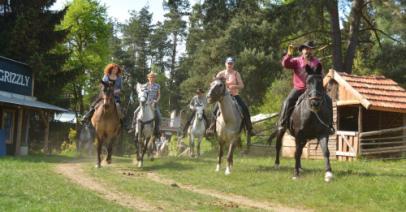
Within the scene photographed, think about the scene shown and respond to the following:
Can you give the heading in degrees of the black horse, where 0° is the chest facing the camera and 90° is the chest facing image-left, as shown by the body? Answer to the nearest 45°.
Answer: approximately 0°

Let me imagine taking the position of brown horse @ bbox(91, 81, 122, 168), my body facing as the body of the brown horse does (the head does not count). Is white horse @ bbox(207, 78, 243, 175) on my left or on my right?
on my left

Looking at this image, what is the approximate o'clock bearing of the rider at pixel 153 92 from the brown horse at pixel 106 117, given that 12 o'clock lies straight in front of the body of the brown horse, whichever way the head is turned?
The rider is roughly at 8 o'clock from the brown horse.

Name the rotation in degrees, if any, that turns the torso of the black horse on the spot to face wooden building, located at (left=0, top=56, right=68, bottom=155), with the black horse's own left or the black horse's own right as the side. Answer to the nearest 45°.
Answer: approximately 135° to the black horse's own right

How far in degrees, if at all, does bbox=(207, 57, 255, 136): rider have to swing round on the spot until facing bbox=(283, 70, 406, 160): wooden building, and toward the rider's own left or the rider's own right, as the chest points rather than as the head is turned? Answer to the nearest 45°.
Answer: approximately 135° to the rider's own left

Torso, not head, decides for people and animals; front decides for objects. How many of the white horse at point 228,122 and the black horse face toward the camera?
2

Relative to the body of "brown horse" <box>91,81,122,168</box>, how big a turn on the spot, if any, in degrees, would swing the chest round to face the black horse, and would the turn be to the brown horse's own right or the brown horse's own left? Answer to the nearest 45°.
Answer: approximately 45° to the brown horse's own left
